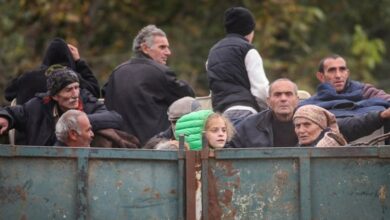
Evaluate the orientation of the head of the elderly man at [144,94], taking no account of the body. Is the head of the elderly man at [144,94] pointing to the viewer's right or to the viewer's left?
to the viewer's right

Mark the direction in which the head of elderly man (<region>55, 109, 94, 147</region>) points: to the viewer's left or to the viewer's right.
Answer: to the viewer's right

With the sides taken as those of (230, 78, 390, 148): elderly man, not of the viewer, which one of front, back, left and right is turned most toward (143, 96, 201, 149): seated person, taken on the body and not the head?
right

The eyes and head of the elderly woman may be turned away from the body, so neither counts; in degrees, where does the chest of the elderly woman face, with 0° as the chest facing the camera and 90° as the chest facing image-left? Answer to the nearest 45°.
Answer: approximately 45°
